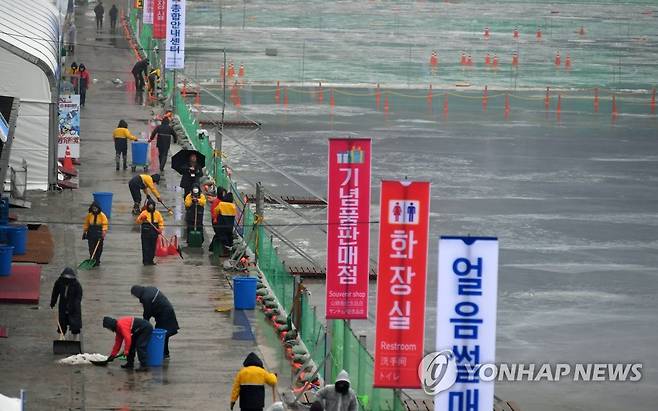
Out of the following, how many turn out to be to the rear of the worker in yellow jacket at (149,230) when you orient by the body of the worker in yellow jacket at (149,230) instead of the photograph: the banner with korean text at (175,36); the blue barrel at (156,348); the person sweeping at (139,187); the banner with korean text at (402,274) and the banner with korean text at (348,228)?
2

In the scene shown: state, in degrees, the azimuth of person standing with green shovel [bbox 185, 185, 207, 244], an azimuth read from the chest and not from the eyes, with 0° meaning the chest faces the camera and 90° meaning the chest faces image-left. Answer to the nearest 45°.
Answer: approximately 0°

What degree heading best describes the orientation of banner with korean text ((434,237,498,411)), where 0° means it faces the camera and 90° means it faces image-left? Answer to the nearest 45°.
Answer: approximately 0°

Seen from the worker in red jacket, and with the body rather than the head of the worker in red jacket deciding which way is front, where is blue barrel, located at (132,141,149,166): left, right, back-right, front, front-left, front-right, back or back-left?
right

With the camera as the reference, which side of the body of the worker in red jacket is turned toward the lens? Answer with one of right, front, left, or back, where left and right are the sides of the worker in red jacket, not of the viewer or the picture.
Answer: left

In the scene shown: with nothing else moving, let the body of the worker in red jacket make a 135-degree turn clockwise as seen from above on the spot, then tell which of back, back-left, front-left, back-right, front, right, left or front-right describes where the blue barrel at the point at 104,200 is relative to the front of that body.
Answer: front-left

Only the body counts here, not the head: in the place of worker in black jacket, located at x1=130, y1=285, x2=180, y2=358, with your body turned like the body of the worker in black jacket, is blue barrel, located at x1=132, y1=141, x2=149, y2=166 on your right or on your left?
on your right
